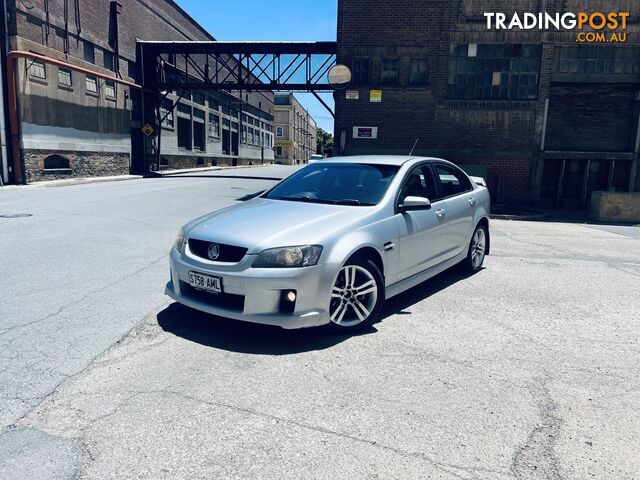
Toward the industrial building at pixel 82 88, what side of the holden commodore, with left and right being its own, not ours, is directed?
right

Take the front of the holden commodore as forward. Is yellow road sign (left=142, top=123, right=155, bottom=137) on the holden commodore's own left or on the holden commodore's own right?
on the holden commodore's own right

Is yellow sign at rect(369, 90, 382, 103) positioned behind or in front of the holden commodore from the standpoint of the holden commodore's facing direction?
behind

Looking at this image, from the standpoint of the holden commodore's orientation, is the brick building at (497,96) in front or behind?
behind
